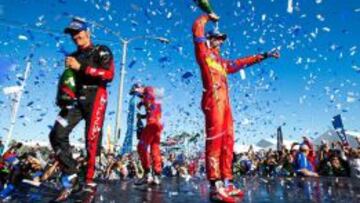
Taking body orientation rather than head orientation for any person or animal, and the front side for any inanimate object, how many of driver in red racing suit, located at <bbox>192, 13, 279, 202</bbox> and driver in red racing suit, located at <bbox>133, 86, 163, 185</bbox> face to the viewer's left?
1

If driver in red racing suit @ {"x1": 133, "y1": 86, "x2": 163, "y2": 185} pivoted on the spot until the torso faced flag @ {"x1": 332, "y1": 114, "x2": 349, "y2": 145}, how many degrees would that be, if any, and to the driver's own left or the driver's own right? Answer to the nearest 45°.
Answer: approximately 135° to the driver's own right

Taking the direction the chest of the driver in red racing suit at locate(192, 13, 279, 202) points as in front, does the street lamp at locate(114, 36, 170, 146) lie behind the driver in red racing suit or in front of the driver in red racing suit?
behind

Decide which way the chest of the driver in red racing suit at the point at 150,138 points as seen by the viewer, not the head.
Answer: to the viewer's left

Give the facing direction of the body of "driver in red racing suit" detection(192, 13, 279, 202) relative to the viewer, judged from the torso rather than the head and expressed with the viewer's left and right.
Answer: facing the viewer and to the right of the viewer

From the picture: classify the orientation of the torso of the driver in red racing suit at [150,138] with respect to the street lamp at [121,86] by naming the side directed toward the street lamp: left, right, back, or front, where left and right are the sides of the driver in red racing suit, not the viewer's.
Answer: right

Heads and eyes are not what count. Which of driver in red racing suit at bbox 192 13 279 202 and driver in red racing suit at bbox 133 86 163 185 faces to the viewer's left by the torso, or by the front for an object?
driver in red racing suit at bbox 133 86 163 185
